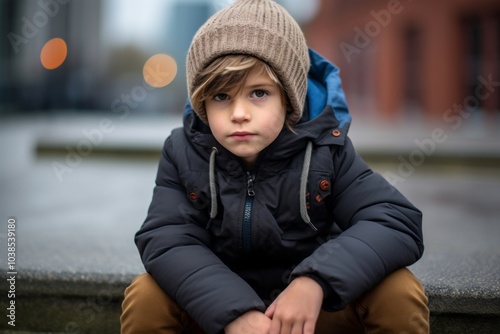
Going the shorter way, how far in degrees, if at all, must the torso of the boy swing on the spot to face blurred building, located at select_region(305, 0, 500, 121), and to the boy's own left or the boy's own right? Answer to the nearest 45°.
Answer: approximately 180°

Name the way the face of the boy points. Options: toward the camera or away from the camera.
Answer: toward the camera

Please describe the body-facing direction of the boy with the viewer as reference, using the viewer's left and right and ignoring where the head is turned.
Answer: facing the viewer
